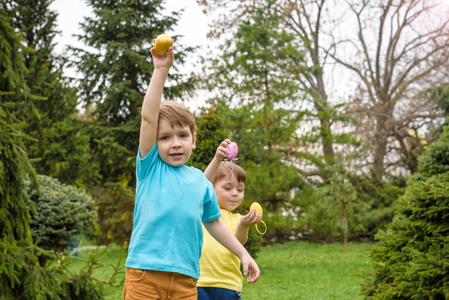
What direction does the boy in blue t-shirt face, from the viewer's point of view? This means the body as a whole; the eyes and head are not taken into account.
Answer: toward the camera

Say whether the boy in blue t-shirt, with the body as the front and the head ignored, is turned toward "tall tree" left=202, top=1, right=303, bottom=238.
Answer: no

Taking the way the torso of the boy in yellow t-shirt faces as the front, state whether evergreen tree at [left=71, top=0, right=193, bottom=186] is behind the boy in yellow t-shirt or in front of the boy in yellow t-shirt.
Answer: behind

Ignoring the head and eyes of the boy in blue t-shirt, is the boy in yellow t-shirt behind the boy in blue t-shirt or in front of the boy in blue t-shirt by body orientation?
behind

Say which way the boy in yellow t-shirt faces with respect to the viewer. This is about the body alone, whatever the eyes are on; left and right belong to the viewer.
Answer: facing the viewer and to the right of the viewer

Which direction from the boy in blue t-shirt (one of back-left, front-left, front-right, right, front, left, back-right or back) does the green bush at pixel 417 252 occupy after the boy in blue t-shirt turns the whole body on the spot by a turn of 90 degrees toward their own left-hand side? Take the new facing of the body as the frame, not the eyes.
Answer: front-left

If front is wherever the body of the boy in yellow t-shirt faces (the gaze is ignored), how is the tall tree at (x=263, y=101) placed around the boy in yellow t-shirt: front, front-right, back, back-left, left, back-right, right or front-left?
back-left

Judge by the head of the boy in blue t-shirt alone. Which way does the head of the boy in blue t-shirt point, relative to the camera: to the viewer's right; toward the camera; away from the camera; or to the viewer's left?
toward the camera

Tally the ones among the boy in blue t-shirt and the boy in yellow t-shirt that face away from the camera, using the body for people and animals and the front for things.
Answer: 0

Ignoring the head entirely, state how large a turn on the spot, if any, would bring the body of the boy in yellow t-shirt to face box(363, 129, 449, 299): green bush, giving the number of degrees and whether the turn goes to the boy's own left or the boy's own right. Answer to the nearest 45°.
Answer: approximately 45° to the boy's own left

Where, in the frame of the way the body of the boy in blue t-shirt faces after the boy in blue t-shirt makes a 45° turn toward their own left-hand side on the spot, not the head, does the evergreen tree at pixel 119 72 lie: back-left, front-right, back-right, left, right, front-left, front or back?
back-left

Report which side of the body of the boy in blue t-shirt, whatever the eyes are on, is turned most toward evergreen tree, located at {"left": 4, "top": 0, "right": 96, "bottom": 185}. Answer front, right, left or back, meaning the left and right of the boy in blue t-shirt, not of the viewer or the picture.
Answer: back

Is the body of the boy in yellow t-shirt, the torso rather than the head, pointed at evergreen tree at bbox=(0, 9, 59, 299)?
no

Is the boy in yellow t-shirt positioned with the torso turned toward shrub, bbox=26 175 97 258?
no
